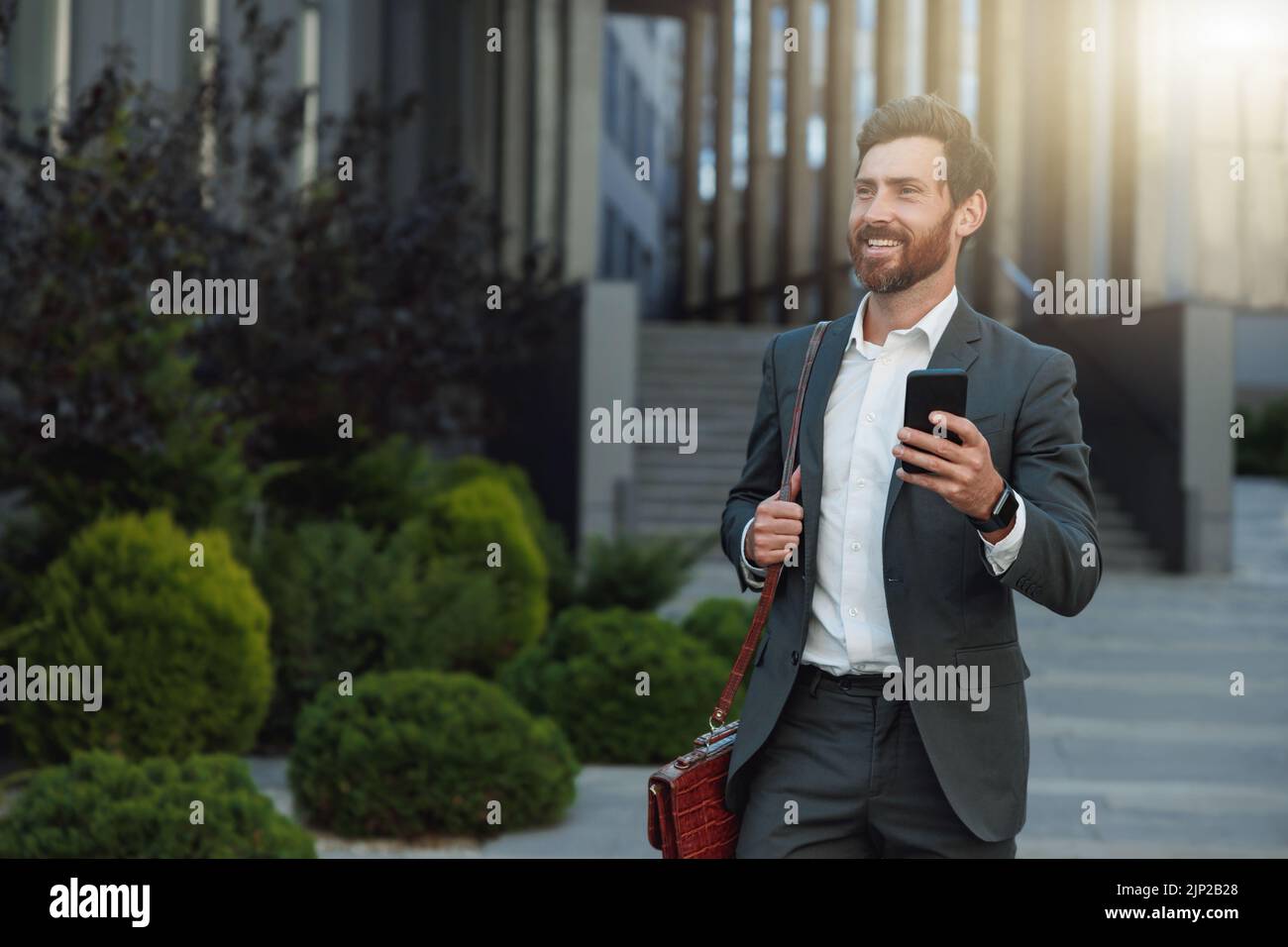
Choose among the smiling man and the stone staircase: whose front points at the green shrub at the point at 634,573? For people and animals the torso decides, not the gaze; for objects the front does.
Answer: the stone staircase

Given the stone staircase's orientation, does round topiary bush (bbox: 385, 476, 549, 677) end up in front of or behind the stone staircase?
in front

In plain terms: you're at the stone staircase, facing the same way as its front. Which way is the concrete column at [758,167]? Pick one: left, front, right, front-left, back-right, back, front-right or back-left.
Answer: back

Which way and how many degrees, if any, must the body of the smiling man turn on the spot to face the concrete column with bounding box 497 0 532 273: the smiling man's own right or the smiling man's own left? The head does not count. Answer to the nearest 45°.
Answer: approximately 135° to the smiling man's own right

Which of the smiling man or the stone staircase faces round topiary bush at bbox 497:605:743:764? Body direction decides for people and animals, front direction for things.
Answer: the stone staircase

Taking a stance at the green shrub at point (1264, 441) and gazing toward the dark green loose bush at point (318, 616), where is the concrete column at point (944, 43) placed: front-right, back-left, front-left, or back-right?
front-right

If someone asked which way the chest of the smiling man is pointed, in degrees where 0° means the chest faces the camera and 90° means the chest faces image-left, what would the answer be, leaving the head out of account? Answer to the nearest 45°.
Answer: approximately 45°

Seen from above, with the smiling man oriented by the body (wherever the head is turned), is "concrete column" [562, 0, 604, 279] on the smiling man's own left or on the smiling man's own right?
on the smiling man's own right

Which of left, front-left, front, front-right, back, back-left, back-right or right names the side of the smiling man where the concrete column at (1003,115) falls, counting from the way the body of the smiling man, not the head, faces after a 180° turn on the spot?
front-left

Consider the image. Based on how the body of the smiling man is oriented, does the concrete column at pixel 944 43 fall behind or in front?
behind

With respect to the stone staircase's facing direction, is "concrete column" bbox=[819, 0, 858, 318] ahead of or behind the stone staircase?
behind

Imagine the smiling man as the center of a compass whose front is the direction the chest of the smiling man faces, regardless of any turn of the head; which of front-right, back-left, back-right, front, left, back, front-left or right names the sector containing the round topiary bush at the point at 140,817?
right

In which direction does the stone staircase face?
toward the camera

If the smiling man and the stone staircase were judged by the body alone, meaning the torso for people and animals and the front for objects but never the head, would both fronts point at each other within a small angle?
no

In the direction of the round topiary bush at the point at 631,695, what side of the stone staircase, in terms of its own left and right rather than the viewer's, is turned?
front

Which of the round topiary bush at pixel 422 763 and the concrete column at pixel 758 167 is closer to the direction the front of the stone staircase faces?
the round topiary bush

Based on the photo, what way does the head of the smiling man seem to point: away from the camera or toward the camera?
toward the camera

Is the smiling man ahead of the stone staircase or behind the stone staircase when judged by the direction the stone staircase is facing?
ahead

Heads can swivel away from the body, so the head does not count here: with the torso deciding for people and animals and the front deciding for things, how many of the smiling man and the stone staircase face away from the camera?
0
